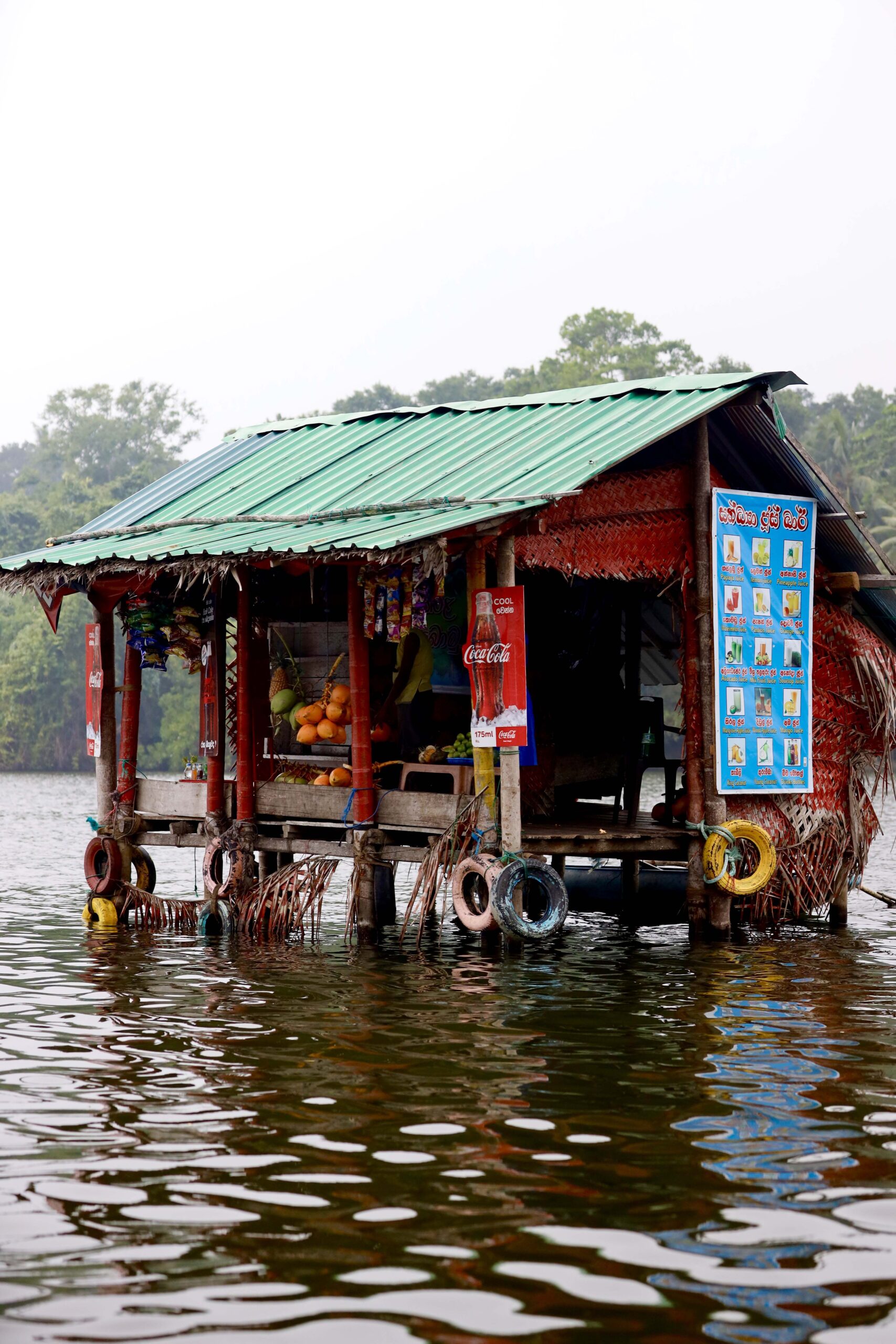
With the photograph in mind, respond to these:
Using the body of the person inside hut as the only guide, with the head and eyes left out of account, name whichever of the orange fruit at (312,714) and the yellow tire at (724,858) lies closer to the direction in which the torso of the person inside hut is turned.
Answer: the orange fruit

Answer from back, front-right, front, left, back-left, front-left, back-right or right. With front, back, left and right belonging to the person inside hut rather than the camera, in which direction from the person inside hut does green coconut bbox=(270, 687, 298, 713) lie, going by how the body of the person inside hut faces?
front-right

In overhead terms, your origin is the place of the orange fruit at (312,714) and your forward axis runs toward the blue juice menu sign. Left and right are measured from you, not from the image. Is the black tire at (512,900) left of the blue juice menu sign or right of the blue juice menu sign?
right

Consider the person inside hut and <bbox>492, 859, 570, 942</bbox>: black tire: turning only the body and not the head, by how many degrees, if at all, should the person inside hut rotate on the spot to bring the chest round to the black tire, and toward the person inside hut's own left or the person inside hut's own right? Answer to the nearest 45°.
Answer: approximately 90° to the person inside hut's own left

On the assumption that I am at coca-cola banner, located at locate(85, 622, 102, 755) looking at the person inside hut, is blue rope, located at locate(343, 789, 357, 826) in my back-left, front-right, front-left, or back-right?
front-right
